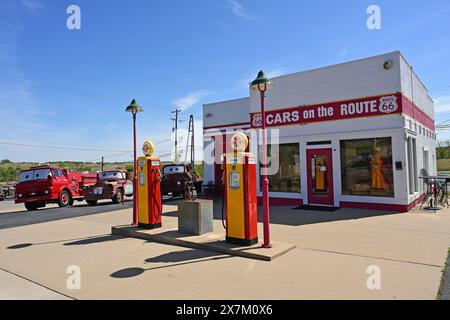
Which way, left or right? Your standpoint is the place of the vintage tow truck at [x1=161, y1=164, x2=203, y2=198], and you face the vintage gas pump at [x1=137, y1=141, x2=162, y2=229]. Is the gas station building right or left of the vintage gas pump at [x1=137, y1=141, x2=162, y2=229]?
left

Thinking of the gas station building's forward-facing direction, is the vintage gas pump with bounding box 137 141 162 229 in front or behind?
in front

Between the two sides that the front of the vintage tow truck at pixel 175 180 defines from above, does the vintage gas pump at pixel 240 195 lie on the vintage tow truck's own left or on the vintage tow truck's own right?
on the vintage tow truck's own left

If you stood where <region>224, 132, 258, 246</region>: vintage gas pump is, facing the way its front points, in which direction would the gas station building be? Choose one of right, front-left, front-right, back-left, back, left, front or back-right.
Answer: back

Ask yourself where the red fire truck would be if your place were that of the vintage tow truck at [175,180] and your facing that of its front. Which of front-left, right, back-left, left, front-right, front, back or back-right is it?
front-right

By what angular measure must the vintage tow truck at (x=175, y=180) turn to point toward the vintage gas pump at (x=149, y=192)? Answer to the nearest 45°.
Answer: approximately 45° to its left

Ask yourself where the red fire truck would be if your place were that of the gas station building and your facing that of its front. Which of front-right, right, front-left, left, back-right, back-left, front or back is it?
front-right

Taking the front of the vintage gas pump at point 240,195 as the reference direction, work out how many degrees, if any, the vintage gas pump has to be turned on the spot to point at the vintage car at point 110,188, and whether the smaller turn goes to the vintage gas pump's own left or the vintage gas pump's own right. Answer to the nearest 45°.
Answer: approximately 90° to the vintage gas pump's own right

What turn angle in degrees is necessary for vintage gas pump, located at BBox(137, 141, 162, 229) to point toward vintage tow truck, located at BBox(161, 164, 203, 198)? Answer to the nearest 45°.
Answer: approximately 135° to its right

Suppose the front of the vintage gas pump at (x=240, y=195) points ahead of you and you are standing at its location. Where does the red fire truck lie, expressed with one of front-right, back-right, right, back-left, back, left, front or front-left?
right

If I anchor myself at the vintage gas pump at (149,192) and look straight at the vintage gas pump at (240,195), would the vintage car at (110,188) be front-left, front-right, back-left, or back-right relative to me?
back-left

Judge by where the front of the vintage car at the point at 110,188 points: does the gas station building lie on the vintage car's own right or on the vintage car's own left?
on the vintage car's own left

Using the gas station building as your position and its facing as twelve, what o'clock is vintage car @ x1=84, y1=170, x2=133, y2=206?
The vintage car is roughly at 2 o'clock from the gas station building.

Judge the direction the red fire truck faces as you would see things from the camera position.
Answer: facing the viewer and to the left of the viewer
